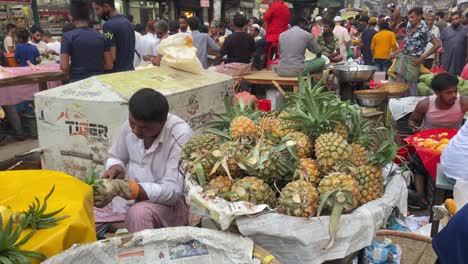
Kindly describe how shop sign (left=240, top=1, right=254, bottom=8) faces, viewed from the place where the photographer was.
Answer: facing the viewer

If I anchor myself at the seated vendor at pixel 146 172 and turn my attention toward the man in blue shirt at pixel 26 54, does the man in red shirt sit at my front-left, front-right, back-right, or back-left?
front-right

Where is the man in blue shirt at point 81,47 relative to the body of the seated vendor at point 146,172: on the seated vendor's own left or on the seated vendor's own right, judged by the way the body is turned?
on the seated vendor's own right

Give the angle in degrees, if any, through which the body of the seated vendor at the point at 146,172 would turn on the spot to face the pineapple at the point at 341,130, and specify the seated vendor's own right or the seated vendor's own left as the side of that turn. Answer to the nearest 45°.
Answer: approximately 90° to the seated vendor's own left

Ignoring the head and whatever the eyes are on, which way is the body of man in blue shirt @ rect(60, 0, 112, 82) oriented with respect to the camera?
away from the camera

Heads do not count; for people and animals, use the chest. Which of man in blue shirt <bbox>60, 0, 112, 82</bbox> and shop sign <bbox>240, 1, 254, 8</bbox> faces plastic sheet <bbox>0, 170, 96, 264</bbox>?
the shop sign

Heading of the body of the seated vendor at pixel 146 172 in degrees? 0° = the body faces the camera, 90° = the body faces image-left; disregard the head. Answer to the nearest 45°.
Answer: approximately 45°

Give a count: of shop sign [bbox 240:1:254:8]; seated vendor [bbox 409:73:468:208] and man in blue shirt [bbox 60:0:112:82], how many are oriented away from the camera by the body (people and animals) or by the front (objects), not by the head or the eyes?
1

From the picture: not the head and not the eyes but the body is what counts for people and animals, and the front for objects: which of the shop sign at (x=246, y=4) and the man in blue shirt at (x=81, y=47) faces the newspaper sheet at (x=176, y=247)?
the shop sign

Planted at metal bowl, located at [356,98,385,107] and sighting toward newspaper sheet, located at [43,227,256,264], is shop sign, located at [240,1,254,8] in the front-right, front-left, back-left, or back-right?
back-right

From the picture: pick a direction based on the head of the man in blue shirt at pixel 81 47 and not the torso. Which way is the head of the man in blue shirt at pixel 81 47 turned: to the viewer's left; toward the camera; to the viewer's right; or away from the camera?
away from the camera

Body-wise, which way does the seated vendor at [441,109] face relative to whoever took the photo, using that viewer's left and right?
facing the viewer and to the right of the viewer

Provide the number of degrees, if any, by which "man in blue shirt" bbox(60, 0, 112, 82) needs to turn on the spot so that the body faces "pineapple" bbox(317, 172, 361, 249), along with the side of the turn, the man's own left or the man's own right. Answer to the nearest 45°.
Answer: approximately 180°

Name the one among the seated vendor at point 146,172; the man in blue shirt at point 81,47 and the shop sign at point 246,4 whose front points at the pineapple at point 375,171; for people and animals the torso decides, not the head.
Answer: the shop sign
